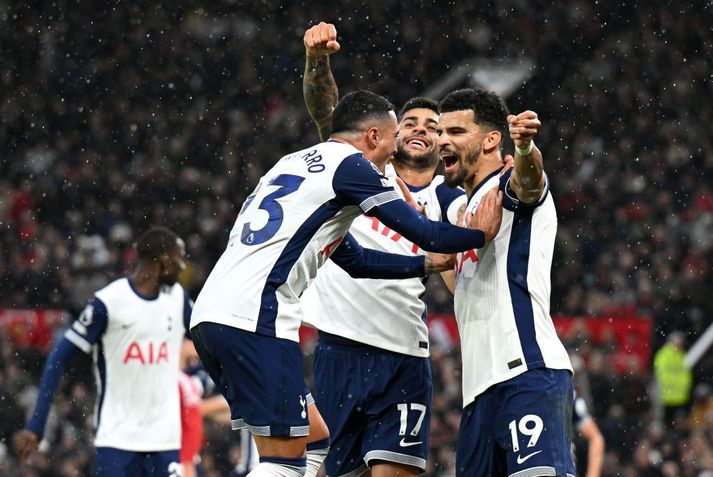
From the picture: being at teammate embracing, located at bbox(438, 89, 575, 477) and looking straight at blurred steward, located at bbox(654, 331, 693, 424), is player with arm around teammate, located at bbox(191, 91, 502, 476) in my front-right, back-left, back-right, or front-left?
back-left

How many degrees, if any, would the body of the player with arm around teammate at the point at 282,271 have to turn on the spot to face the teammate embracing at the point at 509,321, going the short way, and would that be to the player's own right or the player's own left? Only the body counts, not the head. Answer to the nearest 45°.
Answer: approximately 45° to the player's own right

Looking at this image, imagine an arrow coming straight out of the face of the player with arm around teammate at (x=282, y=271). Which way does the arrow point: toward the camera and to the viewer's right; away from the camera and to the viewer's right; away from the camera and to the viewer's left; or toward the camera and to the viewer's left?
away from the camera and to the viewer's right

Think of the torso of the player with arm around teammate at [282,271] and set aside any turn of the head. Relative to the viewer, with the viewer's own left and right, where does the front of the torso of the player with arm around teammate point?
facing away from the viewer and to the right of the viewer

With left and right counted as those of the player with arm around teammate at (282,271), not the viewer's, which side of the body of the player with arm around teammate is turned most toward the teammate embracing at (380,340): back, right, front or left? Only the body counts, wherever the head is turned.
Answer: front
